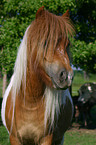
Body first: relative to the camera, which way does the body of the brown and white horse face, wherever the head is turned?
toward the camera
